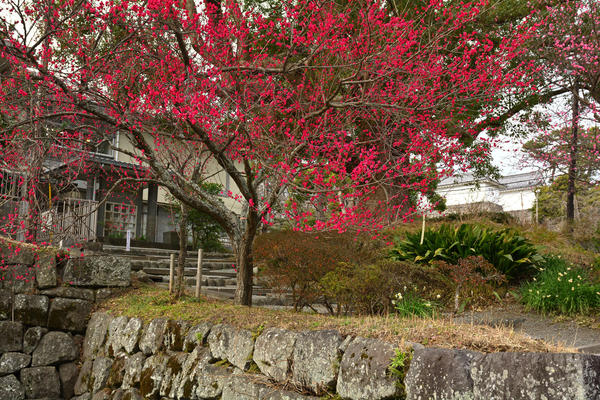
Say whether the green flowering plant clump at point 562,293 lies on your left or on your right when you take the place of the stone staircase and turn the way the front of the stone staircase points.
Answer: on your left

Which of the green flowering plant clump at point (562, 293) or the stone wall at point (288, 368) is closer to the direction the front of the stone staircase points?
the stone wall

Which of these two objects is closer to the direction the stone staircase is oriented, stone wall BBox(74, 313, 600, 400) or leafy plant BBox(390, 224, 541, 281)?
the stone wall

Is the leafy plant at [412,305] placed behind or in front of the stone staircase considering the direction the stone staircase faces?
in front

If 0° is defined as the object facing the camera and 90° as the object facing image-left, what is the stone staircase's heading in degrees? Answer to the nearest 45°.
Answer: approximately 0°

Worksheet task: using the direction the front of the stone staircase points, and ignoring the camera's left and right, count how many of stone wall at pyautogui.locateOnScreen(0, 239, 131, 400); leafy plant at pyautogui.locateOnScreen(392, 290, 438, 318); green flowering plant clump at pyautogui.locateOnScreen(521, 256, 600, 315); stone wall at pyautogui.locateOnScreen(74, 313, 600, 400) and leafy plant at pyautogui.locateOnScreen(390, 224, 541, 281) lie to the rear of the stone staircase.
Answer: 0

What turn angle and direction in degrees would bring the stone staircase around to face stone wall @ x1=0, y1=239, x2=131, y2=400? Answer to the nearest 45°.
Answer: approximately 45° to its right

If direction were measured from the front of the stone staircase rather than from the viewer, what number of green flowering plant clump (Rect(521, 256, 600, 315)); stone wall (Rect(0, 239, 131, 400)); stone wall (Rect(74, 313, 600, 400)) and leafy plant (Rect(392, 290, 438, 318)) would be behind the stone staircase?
0

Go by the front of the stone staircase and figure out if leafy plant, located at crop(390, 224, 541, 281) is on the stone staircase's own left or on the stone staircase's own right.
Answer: on the stone staircase's own left

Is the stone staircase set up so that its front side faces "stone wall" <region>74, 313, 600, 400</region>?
yes

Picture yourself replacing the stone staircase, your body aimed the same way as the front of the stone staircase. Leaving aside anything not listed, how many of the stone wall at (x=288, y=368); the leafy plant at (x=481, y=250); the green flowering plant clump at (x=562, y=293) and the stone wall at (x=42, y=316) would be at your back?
0

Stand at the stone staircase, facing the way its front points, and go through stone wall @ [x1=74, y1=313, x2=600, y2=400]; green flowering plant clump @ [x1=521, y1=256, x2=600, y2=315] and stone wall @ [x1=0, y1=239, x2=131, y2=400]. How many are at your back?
0
